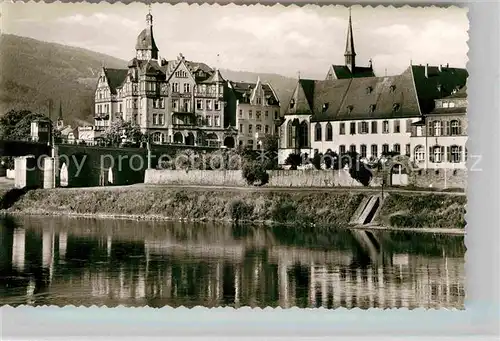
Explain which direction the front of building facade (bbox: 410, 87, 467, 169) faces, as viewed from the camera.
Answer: facing the viewer

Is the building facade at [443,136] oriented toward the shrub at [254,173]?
no

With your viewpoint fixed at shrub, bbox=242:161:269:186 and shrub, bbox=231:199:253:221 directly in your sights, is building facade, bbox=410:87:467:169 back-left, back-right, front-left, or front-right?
back-left

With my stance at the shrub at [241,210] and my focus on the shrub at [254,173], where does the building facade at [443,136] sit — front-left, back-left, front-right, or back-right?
front-right

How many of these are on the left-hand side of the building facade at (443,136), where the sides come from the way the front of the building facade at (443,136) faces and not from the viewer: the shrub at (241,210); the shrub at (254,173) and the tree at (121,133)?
0

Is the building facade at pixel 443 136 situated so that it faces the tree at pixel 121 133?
no

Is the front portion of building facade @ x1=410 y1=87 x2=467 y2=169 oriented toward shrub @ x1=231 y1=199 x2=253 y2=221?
no
